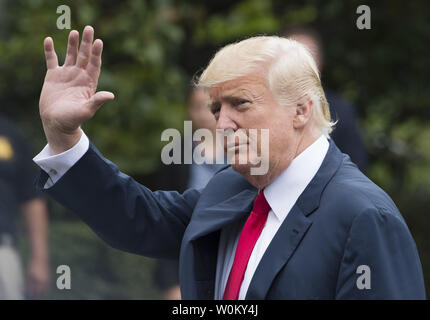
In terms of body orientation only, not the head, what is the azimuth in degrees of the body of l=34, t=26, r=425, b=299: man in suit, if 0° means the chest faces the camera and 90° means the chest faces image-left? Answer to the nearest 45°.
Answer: approximately 45°
